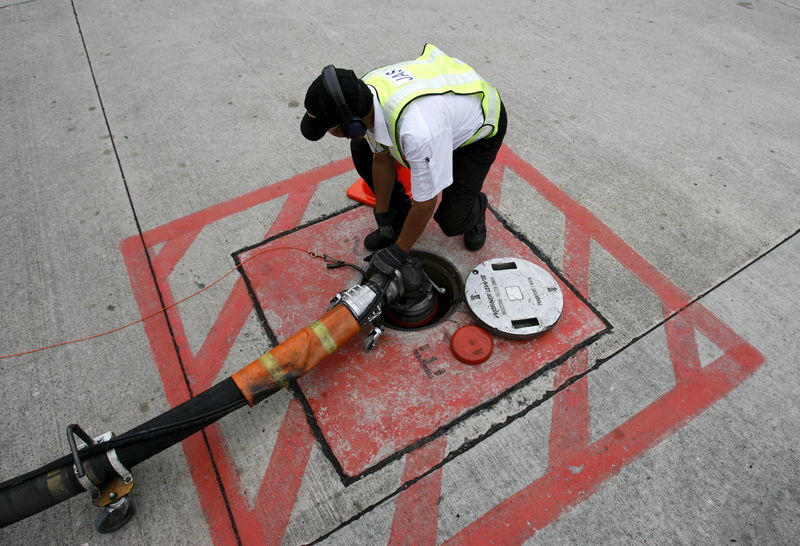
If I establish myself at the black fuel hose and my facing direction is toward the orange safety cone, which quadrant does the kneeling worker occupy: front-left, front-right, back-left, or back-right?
front-right

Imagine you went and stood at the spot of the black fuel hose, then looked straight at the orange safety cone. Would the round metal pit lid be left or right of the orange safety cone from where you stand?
right

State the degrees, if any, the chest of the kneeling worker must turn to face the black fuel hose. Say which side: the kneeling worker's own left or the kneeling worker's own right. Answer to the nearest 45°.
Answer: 0° — they already face it
